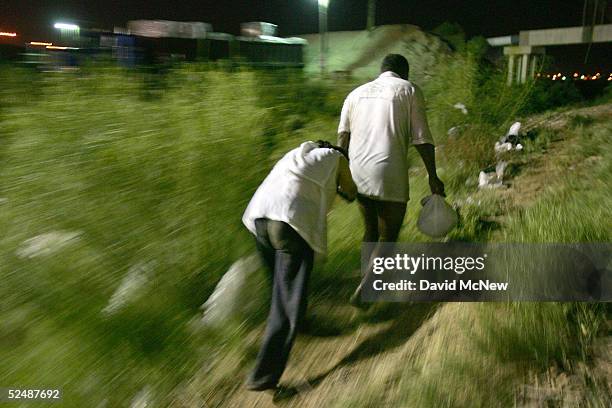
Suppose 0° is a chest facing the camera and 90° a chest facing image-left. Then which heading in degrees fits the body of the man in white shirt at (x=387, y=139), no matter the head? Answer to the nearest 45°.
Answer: approximately 180°

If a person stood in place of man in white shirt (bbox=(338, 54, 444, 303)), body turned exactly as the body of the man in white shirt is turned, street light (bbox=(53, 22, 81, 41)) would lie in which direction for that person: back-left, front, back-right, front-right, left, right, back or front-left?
front-left

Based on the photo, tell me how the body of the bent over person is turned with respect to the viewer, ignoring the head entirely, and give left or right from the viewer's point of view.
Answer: facing away from the viewer and to the right of the viewer

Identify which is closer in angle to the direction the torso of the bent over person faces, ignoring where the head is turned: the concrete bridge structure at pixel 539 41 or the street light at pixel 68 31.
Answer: the concrete bridge structure

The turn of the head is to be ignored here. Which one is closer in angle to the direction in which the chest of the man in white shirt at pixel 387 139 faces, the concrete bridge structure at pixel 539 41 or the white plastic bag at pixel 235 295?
the concrete bridge structure

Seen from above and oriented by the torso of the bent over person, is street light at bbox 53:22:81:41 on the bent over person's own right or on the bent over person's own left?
on the bent over person's own left

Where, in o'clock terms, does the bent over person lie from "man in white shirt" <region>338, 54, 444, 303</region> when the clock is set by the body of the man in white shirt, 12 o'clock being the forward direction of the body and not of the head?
The bent over person is roughly at 7 o'clock from the man in white shirt.

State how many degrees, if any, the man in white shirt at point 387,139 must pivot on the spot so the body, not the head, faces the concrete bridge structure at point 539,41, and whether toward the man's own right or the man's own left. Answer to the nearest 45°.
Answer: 0° — they already face it

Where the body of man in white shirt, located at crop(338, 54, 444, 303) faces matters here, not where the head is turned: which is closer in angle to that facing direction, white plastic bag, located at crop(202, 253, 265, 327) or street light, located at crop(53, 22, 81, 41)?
the street light

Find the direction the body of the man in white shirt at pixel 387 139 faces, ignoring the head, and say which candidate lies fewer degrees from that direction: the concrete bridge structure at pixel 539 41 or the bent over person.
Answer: the concrete bridge structure

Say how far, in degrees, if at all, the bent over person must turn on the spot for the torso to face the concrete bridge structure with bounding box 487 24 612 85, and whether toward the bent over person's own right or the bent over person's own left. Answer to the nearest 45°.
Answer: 0° — they already face it

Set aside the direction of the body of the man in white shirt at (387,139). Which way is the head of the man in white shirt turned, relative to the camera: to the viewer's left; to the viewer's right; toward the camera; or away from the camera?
away from the camera
